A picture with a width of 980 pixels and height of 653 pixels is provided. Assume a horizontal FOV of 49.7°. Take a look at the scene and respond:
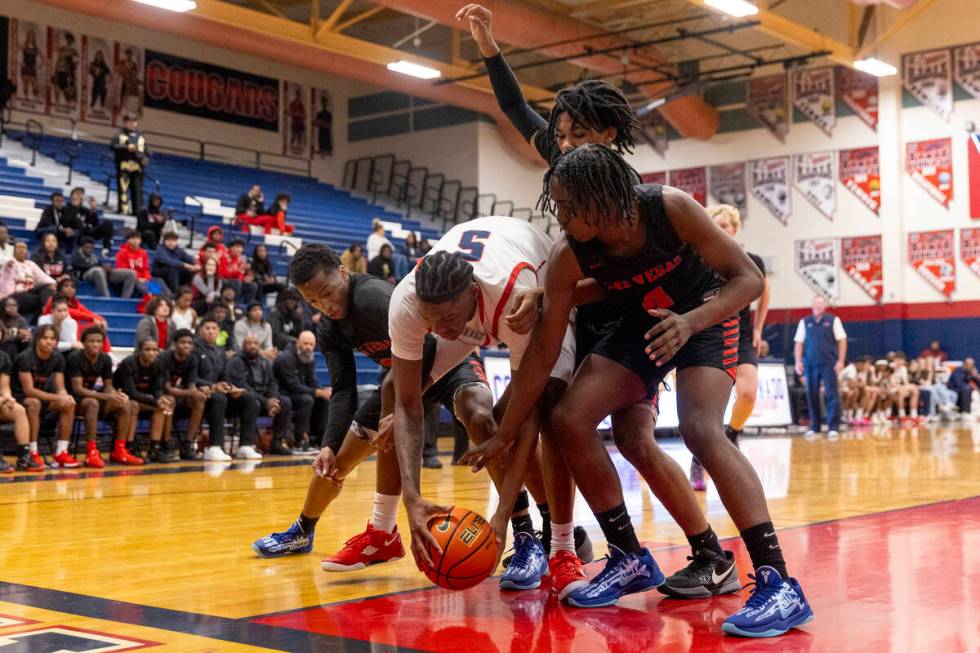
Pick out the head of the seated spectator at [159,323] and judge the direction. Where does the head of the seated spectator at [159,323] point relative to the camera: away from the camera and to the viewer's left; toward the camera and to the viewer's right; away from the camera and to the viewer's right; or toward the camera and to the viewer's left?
toward the camera and to the viewer's right

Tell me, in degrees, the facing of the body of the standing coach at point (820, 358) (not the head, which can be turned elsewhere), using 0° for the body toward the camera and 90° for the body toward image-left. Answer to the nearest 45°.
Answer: approximately 0°

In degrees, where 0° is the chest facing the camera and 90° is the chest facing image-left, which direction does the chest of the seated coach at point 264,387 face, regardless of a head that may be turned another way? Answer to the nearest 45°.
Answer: approximately 315°

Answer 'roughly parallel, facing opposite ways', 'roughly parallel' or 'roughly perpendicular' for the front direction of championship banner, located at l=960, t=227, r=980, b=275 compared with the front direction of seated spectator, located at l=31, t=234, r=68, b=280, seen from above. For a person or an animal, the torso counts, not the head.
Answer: roughly perpendicular

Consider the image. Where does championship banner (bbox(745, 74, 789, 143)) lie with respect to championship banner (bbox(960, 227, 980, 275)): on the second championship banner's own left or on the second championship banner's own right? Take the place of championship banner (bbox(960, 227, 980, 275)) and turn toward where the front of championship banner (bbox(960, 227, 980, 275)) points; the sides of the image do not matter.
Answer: on the second championship banner's own right

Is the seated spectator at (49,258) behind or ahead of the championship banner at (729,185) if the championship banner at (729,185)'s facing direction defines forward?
ahead

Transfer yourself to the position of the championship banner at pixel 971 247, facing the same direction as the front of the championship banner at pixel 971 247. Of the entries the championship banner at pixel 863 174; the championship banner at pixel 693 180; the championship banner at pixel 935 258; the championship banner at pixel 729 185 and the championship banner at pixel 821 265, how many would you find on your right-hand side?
5

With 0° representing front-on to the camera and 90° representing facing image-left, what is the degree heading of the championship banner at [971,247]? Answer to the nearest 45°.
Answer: approximately 0°

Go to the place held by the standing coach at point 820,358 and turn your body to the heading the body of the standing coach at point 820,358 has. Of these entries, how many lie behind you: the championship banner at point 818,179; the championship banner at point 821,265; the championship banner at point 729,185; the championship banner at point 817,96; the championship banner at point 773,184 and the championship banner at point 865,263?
6

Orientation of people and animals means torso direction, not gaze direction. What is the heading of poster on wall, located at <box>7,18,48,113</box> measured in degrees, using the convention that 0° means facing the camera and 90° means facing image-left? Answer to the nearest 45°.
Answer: approximately 315°

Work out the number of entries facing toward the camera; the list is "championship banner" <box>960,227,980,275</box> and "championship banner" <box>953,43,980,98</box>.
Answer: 2
